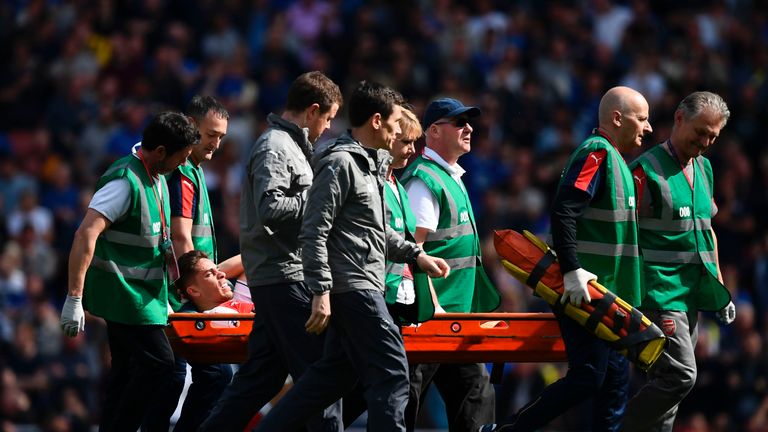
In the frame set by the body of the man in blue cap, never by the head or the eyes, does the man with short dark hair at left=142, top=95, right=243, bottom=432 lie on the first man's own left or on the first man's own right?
on the first man's own right

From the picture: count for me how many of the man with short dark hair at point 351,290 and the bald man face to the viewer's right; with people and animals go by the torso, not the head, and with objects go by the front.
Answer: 2

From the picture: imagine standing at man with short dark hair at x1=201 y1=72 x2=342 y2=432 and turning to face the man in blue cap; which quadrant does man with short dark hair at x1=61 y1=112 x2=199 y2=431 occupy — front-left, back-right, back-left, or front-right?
back-left

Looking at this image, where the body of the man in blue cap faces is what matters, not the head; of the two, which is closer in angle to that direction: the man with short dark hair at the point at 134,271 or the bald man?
the bald man

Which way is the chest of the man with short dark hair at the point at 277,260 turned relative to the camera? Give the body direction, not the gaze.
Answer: to the viewer's right

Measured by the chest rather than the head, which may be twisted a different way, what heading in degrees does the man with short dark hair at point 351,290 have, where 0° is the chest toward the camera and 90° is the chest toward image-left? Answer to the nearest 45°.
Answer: approximately 270°

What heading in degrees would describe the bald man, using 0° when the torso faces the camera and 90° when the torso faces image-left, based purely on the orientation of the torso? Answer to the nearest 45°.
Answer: approximately 270°

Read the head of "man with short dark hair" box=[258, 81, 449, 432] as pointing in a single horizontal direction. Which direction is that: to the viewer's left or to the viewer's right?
to the viewer's right

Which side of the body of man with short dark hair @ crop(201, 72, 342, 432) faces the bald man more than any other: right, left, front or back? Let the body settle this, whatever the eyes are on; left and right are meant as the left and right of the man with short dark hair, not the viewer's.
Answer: front

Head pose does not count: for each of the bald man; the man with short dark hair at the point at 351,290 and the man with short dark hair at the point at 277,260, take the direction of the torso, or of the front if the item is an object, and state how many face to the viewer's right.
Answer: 3

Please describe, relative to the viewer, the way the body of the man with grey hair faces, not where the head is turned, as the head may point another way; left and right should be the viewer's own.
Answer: facing the viewer and to the right of the viewer

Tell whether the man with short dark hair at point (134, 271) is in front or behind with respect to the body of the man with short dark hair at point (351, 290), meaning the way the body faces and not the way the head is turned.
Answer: behind

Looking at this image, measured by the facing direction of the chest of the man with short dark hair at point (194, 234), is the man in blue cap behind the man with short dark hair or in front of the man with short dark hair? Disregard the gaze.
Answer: in front
